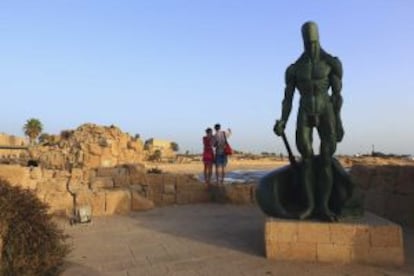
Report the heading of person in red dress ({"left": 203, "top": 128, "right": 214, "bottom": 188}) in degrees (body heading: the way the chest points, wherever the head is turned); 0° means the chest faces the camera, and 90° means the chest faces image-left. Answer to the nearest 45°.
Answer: approximately 180°

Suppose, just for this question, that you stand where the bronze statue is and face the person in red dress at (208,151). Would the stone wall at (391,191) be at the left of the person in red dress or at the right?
right

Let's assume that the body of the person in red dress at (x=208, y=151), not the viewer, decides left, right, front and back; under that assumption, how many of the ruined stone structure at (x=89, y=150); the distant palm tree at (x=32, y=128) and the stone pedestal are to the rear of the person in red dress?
1

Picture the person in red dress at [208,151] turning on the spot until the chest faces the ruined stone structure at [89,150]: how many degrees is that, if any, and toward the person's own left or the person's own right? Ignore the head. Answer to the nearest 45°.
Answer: approximately 45° to the person's own left

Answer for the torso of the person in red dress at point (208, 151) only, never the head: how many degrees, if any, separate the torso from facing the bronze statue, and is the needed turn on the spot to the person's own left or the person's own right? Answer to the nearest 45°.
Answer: approximately 180°

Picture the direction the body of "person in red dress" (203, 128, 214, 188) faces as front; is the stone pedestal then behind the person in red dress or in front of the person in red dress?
behind

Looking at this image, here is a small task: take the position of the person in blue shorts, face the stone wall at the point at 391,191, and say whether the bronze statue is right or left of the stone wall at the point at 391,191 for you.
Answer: right

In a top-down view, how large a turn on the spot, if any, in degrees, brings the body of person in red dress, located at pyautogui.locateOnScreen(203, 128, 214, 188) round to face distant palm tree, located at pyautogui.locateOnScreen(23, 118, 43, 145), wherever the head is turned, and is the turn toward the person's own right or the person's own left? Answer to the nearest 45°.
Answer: approximately 45° to the person's own left
